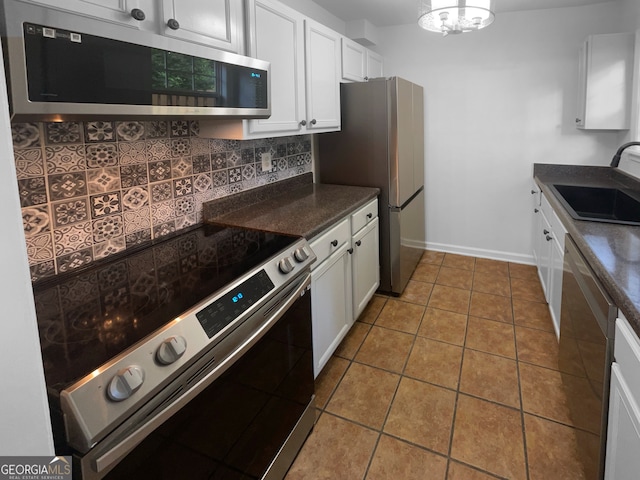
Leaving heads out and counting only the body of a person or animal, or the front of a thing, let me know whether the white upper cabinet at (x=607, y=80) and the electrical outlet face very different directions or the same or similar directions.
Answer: very different directions

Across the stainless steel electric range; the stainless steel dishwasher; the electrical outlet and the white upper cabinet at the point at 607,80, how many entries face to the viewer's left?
2

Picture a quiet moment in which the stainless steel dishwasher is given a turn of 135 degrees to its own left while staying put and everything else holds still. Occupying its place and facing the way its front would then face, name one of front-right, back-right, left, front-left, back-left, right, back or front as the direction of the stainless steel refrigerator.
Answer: back

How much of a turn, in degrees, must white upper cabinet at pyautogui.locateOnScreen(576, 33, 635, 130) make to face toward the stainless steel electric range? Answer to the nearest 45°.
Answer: approximately 90° to its left

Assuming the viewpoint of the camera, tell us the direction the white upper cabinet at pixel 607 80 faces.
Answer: facing to the left of the viewer

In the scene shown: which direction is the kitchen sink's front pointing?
to the viewer's left

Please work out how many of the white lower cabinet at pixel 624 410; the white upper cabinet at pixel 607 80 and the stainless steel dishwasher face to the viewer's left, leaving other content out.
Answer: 3

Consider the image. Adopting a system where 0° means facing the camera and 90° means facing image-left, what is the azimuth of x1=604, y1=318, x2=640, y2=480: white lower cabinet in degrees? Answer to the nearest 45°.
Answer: approximately 90°

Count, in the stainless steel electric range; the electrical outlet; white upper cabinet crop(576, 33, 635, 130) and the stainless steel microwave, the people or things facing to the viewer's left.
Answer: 1

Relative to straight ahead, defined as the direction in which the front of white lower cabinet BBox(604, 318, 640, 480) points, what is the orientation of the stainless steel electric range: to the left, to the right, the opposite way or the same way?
the opposite way

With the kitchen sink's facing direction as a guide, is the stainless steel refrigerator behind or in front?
in front

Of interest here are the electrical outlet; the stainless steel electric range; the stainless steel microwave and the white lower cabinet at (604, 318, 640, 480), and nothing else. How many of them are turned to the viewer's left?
1
